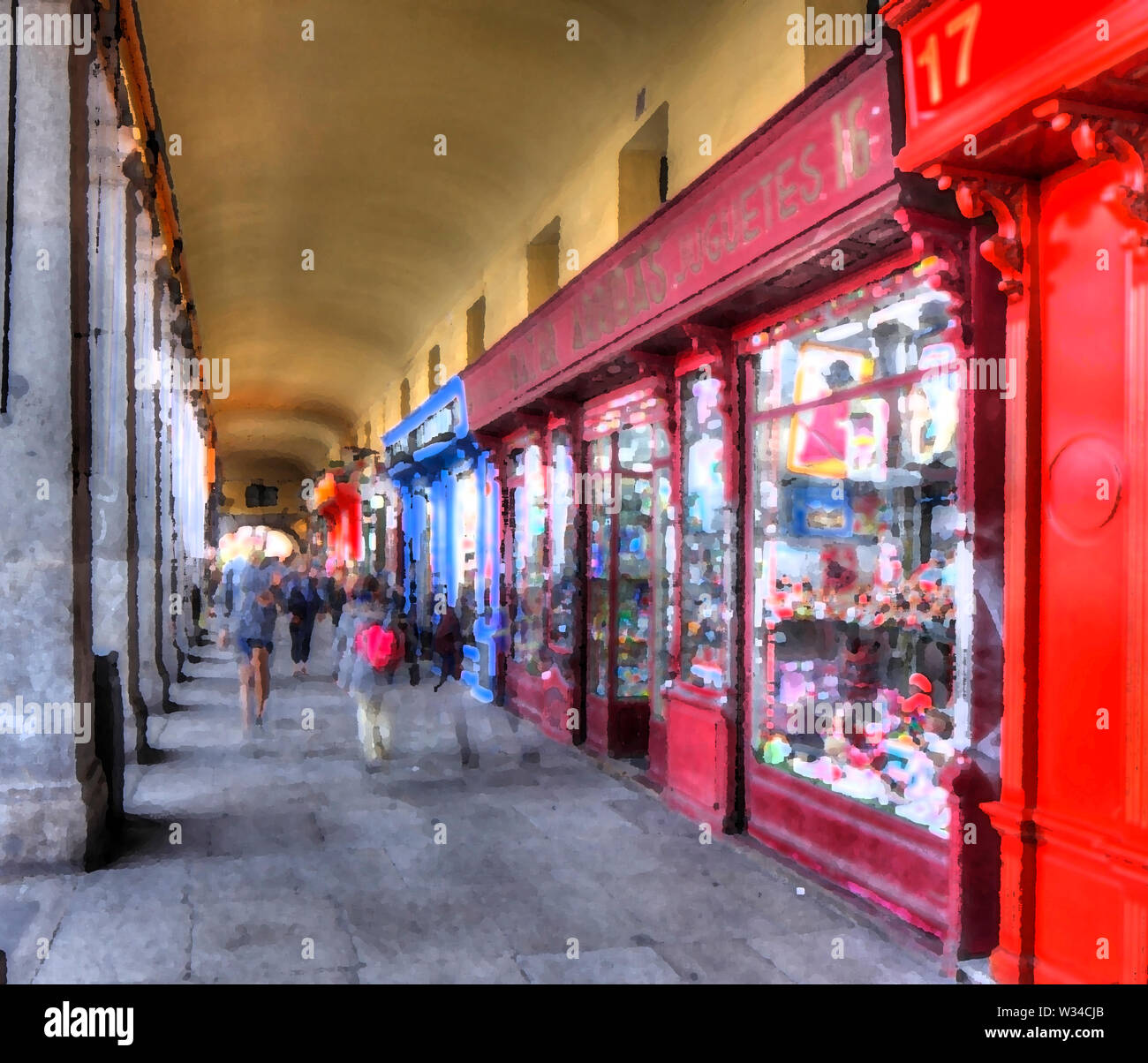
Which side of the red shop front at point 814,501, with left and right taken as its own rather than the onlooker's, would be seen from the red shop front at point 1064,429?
left

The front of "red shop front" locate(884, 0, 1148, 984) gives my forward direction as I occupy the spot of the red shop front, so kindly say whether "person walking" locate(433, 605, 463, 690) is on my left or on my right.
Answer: on my right

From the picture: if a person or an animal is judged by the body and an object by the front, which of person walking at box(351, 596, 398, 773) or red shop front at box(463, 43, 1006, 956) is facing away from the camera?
the person walking

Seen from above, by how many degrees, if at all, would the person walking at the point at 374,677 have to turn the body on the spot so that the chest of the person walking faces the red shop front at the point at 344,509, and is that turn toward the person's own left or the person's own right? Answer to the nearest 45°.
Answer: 0° — they already face it

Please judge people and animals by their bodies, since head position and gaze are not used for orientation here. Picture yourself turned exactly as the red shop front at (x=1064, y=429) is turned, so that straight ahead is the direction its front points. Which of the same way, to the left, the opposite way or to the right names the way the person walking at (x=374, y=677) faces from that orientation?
to the right

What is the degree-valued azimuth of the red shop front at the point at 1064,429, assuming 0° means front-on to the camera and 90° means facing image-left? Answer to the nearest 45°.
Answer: approximately 45°

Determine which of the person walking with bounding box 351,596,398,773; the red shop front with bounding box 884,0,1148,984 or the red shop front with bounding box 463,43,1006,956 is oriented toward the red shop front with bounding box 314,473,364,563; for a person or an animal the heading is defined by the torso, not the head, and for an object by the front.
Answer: the person walking

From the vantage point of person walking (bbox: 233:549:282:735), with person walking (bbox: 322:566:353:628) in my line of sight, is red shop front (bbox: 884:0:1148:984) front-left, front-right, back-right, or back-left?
back-right

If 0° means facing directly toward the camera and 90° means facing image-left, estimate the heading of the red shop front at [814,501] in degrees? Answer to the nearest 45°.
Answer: approximately 45°

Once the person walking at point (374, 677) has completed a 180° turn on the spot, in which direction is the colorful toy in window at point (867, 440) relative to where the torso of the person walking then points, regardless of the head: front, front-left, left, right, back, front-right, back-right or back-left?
front-left

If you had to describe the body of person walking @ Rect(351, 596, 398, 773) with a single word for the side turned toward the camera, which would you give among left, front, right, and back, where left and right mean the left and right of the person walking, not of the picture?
back

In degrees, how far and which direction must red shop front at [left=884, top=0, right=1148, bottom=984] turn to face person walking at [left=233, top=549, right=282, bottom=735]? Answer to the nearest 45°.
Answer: approximately 90° to its right

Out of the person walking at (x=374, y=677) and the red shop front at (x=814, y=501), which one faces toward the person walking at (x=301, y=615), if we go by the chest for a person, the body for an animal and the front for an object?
the person walking at (x=374, y=677)
